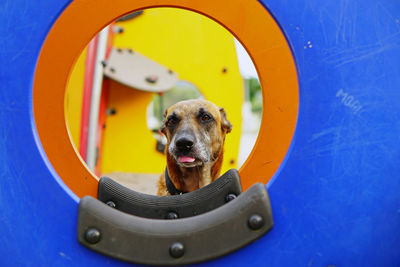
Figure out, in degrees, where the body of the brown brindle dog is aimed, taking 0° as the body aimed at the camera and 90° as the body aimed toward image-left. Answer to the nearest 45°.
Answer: approximately 0°

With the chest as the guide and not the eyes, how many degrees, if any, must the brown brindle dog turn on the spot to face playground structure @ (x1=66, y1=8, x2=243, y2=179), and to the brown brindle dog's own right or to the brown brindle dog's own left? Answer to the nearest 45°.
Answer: approximately 180°
